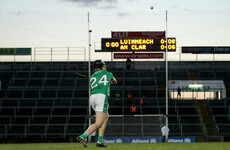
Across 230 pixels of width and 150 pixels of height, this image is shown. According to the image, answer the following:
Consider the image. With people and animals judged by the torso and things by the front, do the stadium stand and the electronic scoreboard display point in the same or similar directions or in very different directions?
same or similar directions

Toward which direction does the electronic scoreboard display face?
toward the camera

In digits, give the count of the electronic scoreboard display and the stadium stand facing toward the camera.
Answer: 2

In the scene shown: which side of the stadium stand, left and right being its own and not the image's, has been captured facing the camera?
front
